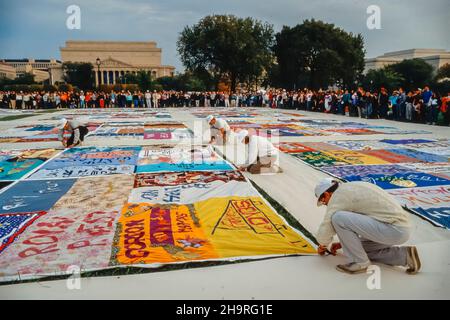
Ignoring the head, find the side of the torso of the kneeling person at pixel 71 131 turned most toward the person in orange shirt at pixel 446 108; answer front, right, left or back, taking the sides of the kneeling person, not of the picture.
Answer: back

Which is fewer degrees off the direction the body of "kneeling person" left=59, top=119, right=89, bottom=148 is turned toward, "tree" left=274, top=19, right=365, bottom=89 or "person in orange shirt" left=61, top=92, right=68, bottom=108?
the person in orange shirt

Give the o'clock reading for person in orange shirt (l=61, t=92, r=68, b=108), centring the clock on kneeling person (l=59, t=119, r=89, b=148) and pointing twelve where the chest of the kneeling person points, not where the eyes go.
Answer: The person in orange shirt is roughly at 3 o'clock from the kneeling person.

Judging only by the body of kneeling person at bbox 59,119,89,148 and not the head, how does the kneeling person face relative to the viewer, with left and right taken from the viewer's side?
facing to the left of the viewer

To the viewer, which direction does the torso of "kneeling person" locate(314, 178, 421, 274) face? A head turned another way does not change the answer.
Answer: to the viewer's left

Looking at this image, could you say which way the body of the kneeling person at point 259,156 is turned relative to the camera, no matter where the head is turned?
to the viewer's left

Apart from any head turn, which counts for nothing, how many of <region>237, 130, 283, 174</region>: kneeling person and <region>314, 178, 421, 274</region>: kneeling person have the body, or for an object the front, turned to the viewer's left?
2

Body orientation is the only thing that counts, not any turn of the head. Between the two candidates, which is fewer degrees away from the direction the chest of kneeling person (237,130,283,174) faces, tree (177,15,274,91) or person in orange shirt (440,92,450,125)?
the tree

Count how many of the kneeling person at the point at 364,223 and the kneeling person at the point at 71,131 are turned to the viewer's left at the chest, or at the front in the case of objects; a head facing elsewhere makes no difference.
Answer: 2

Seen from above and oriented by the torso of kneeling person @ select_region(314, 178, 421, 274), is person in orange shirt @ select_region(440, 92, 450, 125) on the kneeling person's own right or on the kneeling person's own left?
on the kneeling person's own right

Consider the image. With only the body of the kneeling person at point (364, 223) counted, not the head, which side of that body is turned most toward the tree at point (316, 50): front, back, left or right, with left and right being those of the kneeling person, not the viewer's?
right

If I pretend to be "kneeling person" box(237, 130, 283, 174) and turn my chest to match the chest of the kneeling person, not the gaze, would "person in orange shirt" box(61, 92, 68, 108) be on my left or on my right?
on my right
